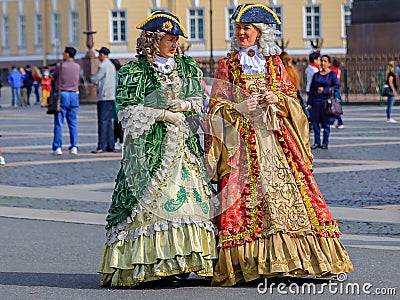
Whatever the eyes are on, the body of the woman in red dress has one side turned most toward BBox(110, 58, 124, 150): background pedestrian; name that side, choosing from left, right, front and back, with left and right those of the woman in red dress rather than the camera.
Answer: back

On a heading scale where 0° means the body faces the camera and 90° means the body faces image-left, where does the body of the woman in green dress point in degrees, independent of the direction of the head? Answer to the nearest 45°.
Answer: approximately 315°

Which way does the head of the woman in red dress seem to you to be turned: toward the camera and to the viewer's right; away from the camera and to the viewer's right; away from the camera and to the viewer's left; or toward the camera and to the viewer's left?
toward the camera and to the viewer's left

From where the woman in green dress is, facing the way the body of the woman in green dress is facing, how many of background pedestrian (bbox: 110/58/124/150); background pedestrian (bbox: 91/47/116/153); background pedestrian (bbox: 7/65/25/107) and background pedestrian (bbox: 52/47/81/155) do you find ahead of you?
0

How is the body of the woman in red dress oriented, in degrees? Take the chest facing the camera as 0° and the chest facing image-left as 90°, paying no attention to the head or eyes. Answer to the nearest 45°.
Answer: approximately 0°

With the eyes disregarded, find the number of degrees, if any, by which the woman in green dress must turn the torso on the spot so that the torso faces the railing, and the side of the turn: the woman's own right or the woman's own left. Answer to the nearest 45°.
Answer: approximately 135° to the woman's own left

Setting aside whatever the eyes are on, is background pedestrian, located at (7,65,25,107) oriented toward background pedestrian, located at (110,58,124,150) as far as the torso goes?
no

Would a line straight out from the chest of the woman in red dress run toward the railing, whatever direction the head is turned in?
no

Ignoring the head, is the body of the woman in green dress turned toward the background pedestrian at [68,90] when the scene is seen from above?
no

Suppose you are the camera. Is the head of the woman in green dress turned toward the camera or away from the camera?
toward the camera

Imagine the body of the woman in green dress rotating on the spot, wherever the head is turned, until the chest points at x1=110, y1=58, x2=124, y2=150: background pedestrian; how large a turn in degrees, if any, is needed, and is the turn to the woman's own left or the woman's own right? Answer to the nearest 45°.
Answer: approximately 135° to the woman's own left
